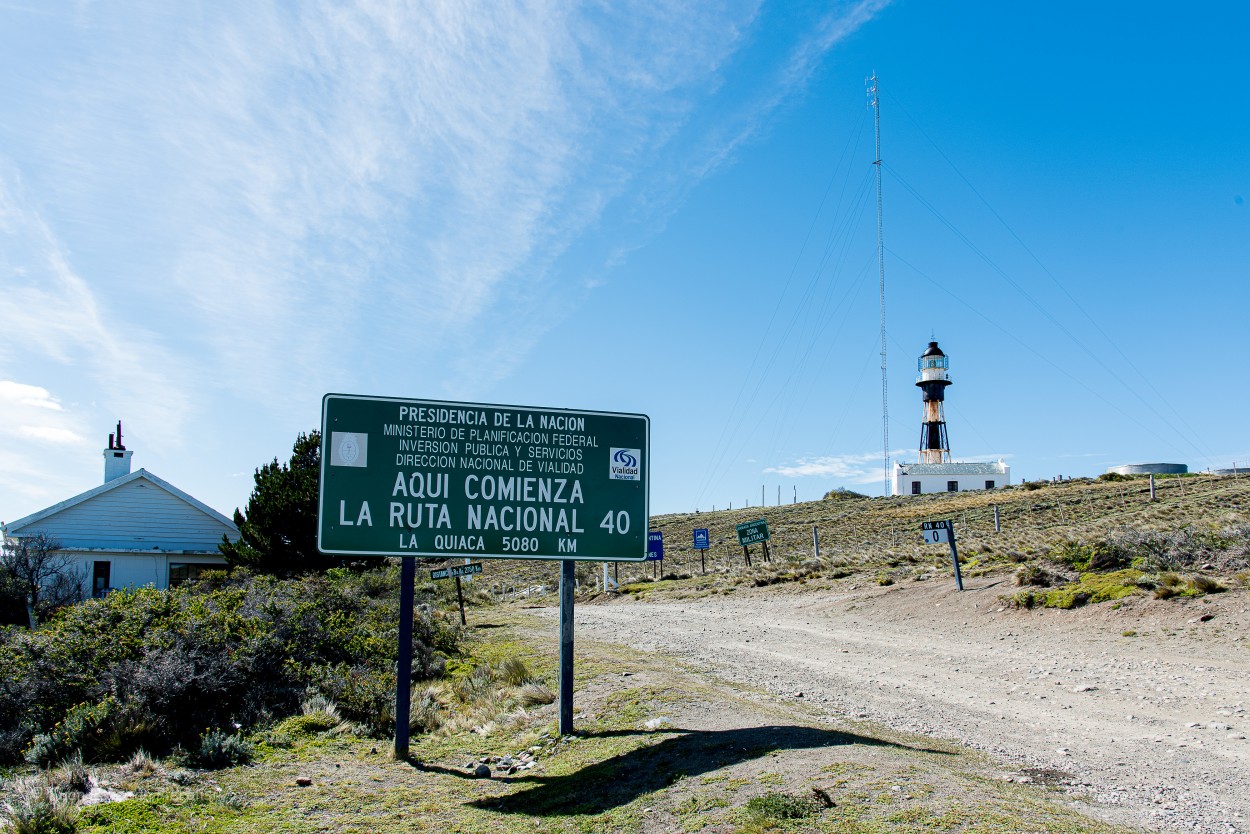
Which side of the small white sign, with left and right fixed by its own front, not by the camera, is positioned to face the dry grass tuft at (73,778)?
front

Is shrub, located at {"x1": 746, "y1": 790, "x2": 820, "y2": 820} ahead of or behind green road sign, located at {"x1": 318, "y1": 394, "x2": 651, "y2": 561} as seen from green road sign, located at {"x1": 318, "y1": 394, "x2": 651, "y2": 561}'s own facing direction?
ahead

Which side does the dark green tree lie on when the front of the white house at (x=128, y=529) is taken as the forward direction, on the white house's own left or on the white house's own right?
on the white house's own left

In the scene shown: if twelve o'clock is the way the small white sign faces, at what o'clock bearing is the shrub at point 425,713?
The shrub is roughly at 1 o'clock from the small white sign.

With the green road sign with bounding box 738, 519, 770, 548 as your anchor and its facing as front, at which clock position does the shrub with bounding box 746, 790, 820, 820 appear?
The shrub is roughly at 12 o'clock from the green road sign.

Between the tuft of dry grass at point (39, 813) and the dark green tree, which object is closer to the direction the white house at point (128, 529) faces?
the tuft of dry grass

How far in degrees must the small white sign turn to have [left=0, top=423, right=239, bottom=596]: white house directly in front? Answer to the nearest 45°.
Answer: approximately 90° to its right

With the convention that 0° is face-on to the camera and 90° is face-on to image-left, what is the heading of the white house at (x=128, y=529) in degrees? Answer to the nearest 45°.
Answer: approximately 0°

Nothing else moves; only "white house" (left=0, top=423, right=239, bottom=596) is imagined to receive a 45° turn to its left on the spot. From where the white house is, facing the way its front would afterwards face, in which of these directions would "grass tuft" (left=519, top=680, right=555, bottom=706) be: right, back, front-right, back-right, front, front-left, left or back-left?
front-right

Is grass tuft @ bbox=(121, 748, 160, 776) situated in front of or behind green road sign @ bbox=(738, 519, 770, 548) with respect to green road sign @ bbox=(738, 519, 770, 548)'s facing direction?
in front
